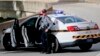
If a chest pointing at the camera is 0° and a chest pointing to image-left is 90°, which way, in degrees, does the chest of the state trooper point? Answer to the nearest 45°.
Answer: approximately 45°

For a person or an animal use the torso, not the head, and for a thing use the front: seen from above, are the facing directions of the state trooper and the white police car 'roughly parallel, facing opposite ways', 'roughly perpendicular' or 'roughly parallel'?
roughly perpendicular

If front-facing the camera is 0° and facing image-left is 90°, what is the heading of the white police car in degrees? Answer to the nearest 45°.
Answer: approximately 135°
